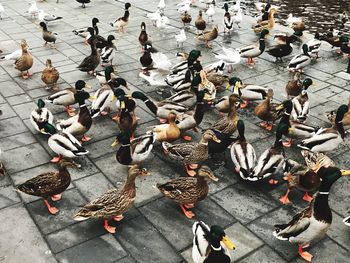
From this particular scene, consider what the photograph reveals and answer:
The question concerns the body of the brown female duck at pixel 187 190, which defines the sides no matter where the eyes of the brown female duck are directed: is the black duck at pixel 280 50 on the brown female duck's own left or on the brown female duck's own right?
on the brown female duck's own left

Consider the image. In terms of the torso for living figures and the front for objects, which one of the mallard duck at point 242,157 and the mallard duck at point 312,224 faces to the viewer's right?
the mallard duck at point 312,224

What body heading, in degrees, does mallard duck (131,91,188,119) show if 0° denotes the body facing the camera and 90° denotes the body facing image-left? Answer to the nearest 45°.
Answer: approximately 90°

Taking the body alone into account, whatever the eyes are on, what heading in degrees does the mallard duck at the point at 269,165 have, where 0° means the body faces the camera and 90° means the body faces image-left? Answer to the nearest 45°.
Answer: approximately 225°

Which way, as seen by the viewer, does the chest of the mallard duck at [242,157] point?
away from the camera

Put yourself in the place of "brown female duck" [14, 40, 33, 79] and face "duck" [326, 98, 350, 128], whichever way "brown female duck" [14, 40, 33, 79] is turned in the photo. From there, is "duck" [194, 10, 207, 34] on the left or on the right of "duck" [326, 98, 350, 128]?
left

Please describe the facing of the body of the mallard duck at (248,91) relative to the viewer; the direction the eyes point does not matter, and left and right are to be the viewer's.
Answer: facing to the left of the viewer
